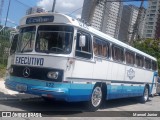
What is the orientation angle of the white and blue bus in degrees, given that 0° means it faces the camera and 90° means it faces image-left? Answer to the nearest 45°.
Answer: approximately 45°

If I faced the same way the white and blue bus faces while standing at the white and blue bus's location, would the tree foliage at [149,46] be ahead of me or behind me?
behind

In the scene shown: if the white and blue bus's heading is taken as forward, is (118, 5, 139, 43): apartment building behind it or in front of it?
behind

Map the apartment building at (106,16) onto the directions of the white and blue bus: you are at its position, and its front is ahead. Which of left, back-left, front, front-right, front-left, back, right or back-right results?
back-right
